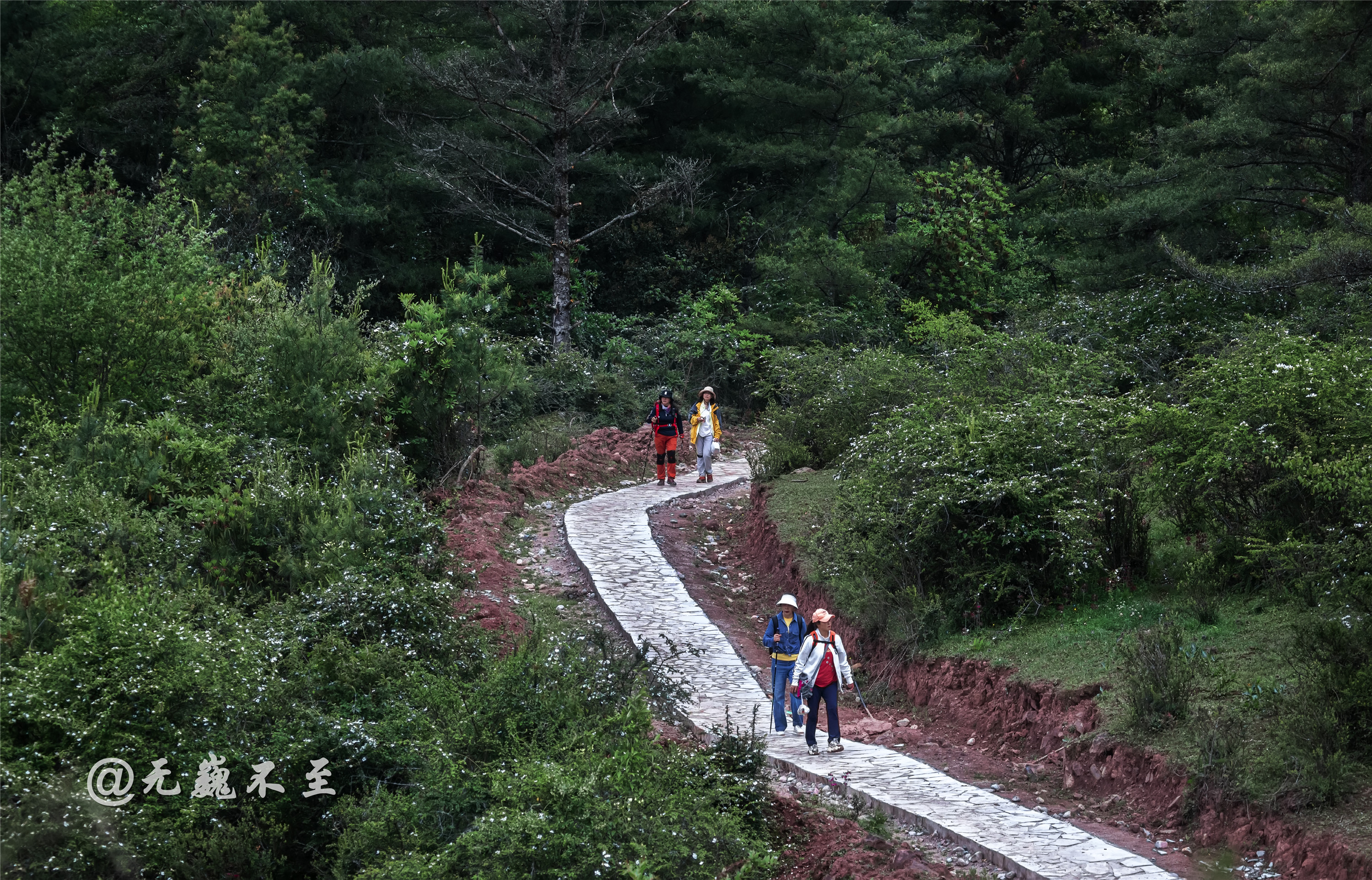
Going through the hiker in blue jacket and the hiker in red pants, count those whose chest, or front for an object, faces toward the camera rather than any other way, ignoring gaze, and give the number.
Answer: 2

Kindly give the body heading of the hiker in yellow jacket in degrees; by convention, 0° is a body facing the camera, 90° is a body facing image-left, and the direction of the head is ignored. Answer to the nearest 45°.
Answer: approximately 0°

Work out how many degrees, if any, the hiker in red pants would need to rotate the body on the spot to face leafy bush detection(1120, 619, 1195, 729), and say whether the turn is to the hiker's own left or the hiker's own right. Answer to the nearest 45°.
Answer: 0° — they already face it

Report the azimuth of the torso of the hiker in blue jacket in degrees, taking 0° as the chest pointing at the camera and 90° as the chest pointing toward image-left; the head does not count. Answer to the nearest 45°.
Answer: approximately 0°

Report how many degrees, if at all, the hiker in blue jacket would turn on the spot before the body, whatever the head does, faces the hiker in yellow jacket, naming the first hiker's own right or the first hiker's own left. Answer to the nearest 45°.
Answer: approximately 180°
